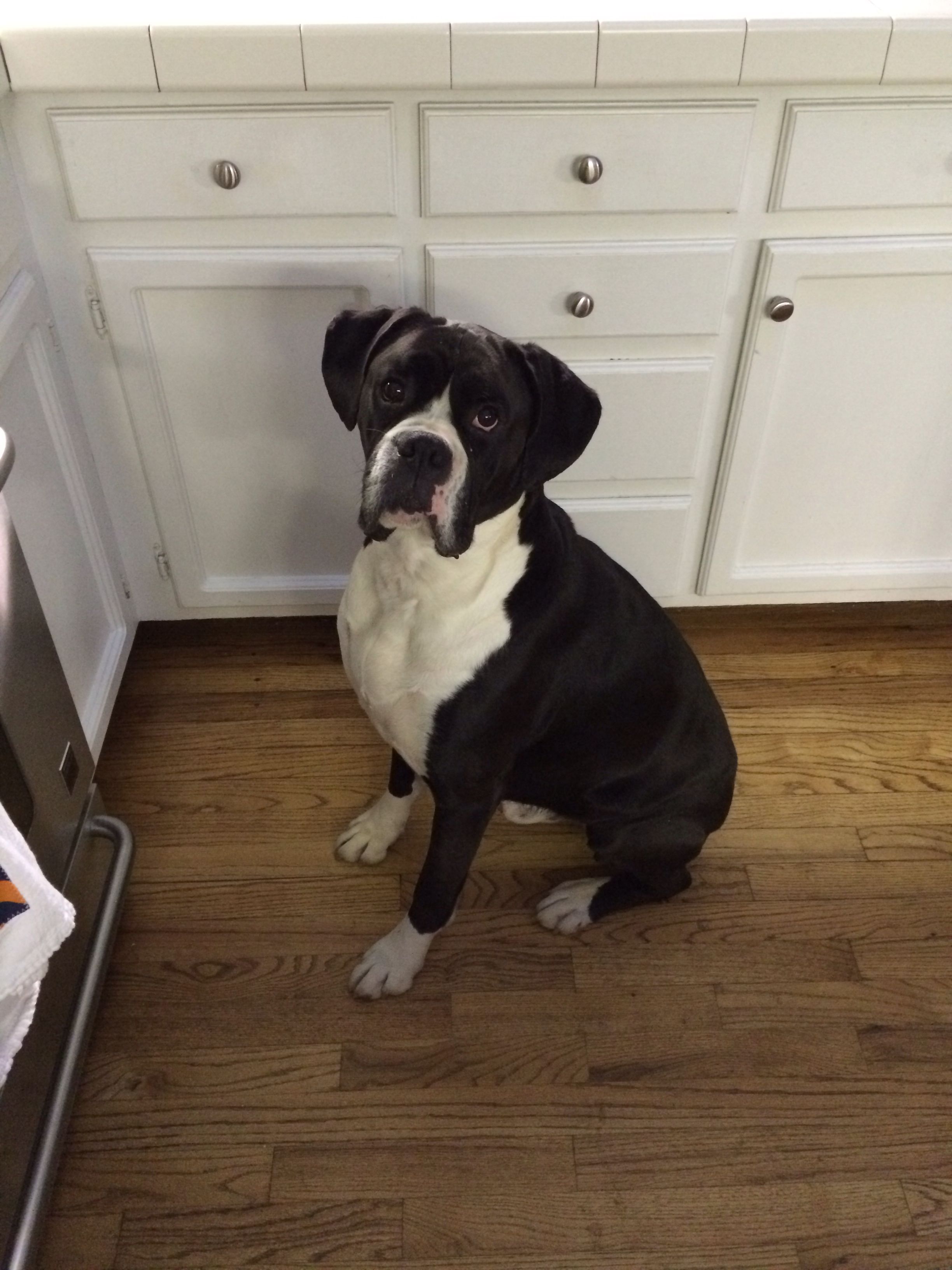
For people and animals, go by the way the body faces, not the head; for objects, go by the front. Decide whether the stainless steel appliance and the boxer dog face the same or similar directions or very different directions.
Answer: very different directions

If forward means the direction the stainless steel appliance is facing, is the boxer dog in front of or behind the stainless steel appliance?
in front

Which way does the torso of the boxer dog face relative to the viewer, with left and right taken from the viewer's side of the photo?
facing the viewer and to the left of the viewer

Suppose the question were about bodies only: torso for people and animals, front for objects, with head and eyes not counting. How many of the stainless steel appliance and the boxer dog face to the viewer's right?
1

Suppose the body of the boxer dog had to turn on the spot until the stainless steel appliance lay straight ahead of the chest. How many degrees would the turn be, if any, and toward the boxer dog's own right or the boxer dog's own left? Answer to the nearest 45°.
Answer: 0° — it already faces it

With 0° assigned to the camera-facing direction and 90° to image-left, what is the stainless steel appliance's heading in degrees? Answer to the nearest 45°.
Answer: approximately 270°
